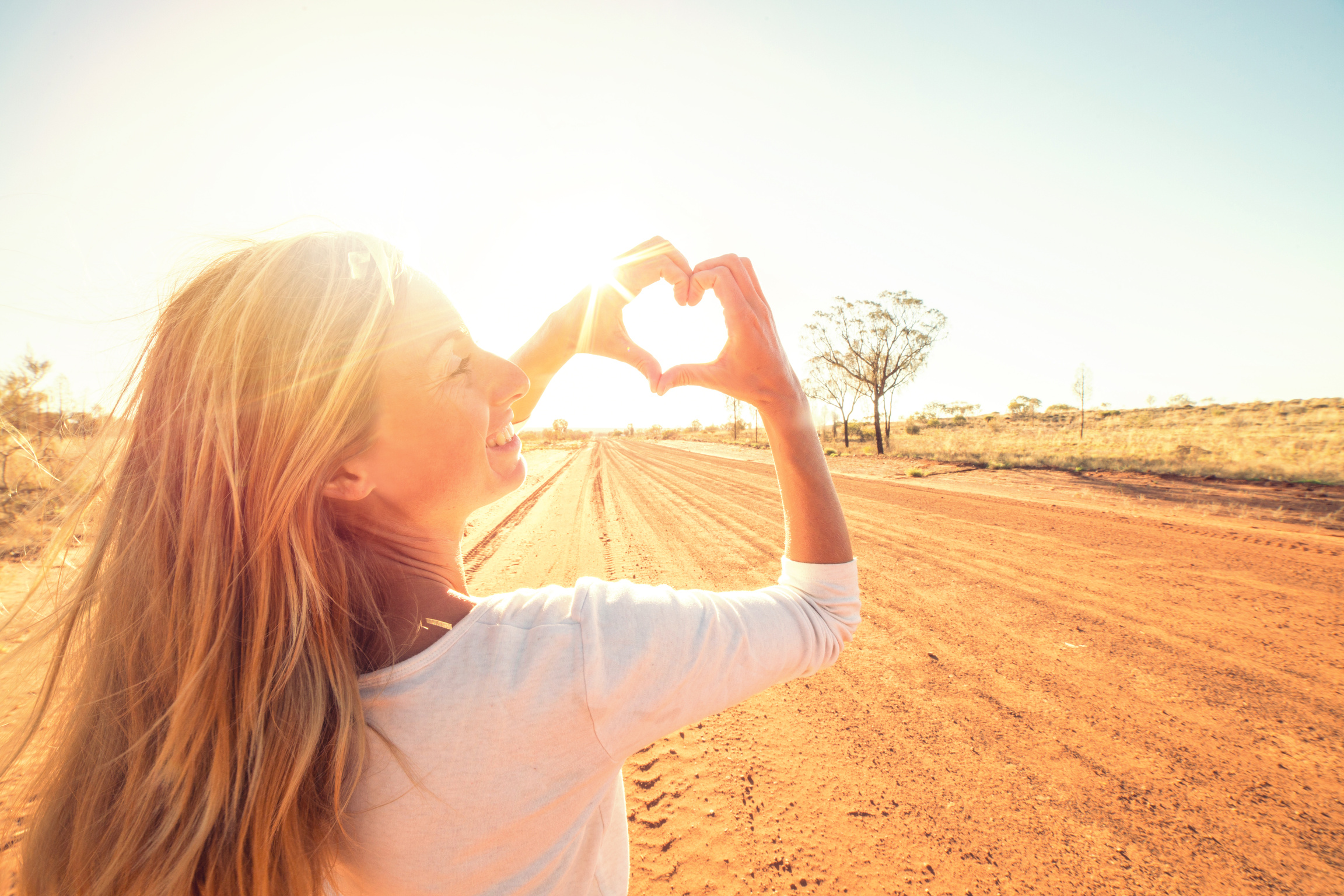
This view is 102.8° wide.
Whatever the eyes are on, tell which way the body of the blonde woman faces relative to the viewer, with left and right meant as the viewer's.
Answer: facing away from the viewer and to the right of the viewer

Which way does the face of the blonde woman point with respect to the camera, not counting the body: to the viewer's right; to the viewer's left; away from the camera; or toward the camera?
to the viewer's right
